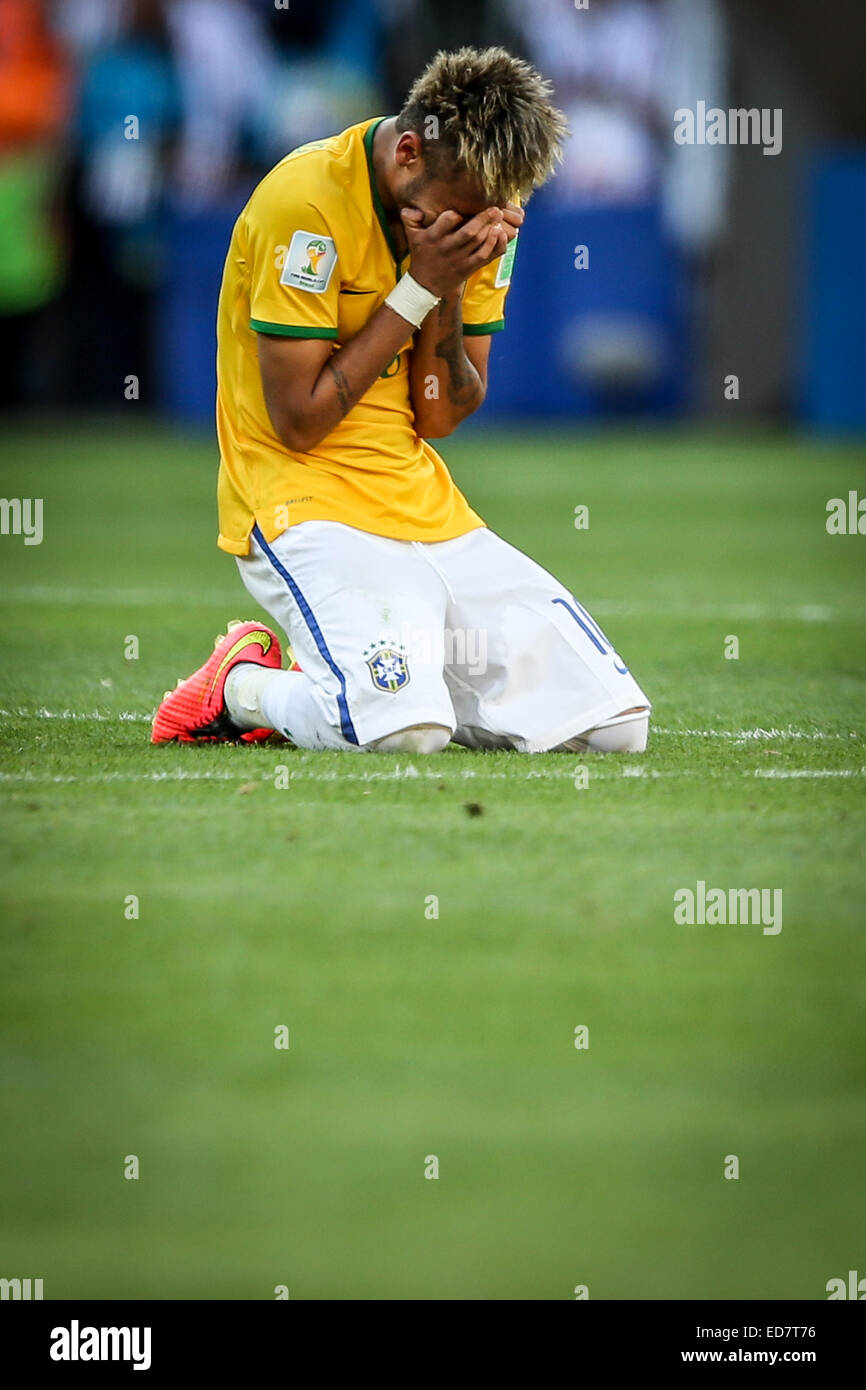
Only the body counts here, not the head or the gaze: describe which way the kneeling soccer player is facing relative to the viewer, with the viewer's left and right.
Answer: facing the viewer and to the right of the viewer

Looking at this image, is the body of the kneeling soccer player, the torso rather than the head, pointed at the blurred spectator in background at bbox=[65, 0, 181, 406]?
no

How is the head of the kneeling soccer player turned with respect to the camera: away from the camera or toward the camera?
toward the camera

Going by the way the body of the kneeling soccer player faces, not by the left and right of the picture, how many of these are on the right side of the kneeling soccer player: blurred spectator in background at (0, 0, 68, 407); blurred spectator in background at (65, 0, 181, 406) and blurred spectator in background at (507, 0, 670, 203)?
0

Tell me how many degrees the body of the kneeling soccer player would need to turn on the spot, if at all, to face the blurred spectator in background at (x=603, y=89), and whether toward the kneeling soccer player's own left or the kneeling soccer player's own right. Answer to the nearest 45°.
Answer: approximately 135° to the kneeling soccer player's own left

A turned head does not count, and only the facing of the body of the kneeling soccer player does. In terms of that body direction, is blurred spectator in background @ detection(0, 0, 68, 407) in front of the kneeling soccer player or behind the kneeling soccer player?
behind
